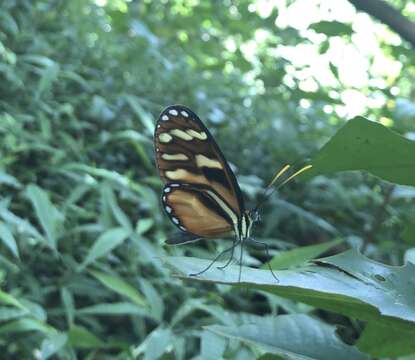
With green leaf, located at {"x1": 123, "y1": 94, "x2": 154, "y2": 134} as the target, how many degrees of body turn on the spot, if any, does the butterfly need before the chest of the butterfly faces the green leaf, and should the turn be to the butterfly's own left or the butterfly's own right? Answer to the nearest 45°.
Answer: approximately 90° to the butterfly's own left

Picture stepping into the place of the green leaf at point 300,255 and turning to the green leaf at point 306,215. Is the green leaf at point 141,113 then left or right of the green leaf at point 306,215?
left

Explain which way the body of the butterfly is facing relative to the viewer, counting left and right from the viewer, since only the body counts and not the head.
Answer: facing to the right of the viewer
